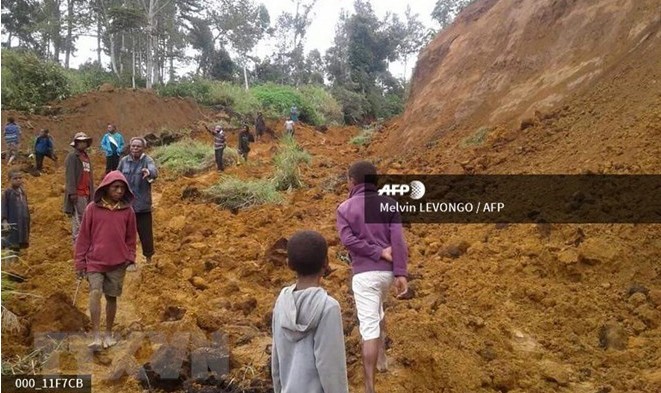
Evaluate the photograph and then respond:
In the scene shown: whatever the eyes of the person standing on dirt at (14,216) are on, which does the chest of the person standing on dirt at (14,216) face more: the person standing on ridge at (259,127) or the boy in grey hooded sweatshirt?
the boy in grey hooded sweatshirt

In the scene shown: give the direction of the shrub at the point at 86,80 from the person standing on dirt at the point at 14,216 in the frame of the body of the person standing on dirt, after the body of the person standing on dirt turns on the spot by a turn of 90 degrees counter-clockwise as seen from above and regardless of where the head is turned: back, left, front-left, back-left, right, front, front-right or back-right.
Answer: front-left

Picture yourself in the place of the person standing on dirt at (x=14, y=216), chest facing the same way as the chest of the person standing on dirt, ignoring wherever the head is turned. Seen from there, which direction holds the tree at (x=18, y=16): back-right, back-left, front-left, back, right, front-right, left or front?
back-left

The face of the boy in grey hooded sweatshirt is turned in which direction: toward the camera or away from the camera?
away from the camera

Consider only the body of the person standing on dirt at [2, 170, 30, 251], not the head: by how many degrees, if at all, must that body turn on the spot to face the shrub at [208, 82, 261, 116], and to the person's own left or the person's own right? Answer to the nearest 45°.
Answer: approximately 90° to the person's own left

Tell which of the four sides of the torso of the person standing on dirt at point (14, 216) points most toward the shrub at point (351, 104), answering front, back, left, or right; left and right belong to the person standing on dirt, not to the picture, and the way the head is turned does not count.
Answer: left

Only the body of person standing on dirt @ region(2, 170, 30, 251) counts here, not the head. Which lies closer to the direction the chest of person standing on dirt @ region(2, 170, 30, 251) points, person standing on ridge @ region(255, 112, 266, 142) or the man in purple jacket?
the man in purple jacket

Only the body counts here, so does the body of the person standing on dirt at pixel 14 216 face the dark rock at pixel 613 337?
yes

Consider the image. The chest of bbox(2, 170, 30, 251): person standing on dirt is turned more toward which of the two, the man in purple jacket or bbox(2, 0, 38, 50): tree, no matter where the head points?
the man in purple jacket

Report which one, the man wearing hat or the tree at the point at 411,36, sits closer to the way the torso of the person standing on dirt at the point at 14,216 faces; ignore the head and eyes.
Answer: the man wearing hat

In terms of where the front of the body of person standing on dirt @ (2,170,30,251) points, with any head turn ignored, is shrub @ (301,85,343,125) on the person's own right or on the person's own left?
on the person's own left

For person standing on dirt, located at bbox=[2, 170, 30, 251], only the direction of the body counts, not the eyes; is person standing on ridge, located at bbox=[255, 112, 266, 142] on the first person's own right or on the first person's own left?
on the first person's own left

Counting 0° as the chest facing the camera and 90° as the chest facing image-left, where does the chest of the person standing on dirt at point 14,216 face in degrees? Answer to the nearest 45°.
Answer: approximately 315°
